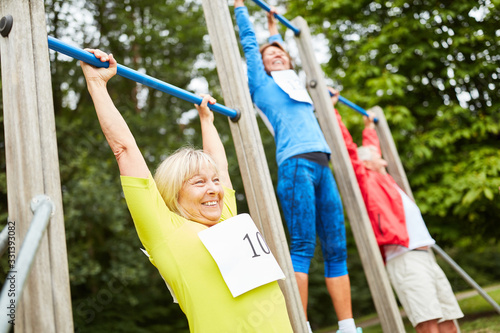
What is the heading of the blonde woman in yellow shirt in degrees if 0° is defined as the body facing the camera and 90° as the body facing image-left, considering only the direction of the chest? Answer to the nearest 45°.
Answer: approximately 315°

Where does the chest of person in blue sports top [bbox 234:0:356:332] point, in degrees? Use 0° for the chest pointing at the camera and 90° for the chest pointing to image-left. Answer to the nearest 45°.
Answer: approximately 315°

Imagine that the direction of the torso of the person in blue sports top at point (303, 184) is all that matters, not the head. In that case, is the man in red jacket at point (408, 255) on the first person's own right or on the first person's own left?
on the first person's own left

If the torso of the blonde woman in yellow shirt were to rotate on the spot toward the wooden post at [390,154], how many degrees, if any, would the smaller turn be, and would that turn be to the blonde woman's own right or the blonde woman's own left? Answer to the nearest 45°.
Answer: approximately 90° to the blonde woman's own left
